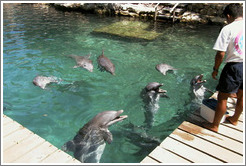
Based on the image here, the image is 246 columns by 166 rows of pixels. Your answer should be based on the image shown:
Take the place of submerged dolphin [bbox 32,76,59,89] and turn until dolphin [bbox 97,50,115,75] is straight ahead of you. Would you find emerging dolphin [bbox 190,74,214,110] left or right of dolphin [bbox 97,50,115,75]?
right

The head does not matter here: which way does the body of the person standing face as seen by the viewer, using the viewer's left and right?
facing away from the viewer and to the left of the viewer

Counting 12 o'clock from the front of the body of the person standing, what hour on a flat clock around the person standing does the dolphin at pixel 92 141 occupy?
The dolphin is roughly at 10 o'clock from the person standing.

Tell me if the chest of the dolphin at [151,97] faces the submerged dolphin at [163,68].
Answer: no

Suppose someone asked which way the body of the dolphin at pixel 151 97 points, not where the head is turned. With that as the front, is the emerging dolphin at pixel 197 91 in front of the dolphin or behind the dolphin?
in front

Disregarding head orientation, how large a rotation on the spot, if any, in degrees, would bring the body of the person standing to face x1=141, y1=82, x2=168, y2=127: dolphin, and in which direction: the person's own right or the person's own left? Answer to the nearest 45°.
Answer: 0° — they already face it

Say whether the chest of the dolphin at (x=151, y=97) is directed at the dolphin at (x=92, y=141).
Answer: no

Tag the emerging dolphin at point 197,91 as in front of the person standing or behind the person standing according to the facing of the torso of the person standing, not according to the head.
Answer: in front

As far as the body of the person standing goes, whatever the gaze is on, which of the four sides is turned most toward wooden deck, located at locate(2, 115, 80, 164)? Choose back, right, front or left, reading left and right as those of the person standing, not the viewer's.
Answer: left

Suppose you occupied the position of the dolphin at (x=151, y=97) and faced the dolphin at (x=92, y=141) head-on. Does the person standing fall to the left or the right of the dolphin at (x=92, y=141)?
left

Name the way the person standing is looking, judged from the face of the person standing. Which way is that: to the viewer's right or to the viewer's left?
to the viewer's left

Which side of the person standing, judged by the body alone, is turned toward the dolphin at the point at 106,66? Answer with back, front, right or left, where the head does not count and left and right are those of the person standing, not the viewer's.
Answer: front
